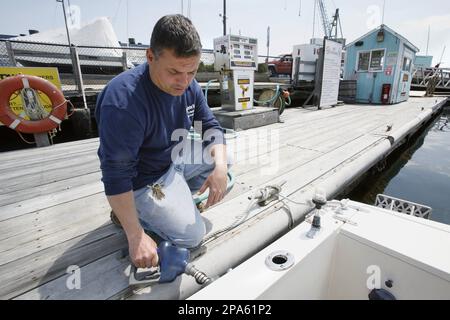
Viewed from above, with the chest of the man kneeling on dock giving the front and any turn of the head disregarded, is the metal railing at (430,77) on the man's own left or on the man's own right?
on the man's own left

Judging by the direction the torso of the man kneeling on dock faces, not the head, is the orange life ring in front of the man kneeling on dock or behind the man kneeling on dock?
behind

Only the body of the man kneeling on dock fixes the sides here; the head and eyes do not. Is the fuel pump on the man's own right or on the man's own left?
on the man's own left

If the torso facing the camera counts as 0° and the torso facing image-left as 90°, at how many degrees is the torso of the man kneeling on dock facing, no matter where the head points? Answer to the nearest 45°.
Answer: approximately 315°

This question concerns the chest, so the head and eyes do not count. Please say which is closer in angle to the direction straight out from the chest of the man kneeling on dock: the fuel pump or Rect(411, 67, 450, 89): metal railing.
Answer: the metal railing

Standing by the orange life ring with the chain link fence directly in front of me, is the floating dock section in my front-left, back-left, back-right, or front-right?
back-right

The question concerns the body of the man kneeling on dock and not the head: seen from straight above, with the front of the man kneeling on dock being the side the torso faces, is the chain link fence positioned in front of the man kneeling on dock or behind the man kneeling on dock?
behind

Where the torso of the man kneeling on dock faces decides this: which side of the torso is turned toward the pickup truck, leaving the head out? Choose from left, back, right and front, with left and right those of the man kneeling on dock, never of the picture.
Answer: left

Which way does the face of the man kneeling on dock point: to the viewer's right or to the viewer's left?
to the viewer's right
